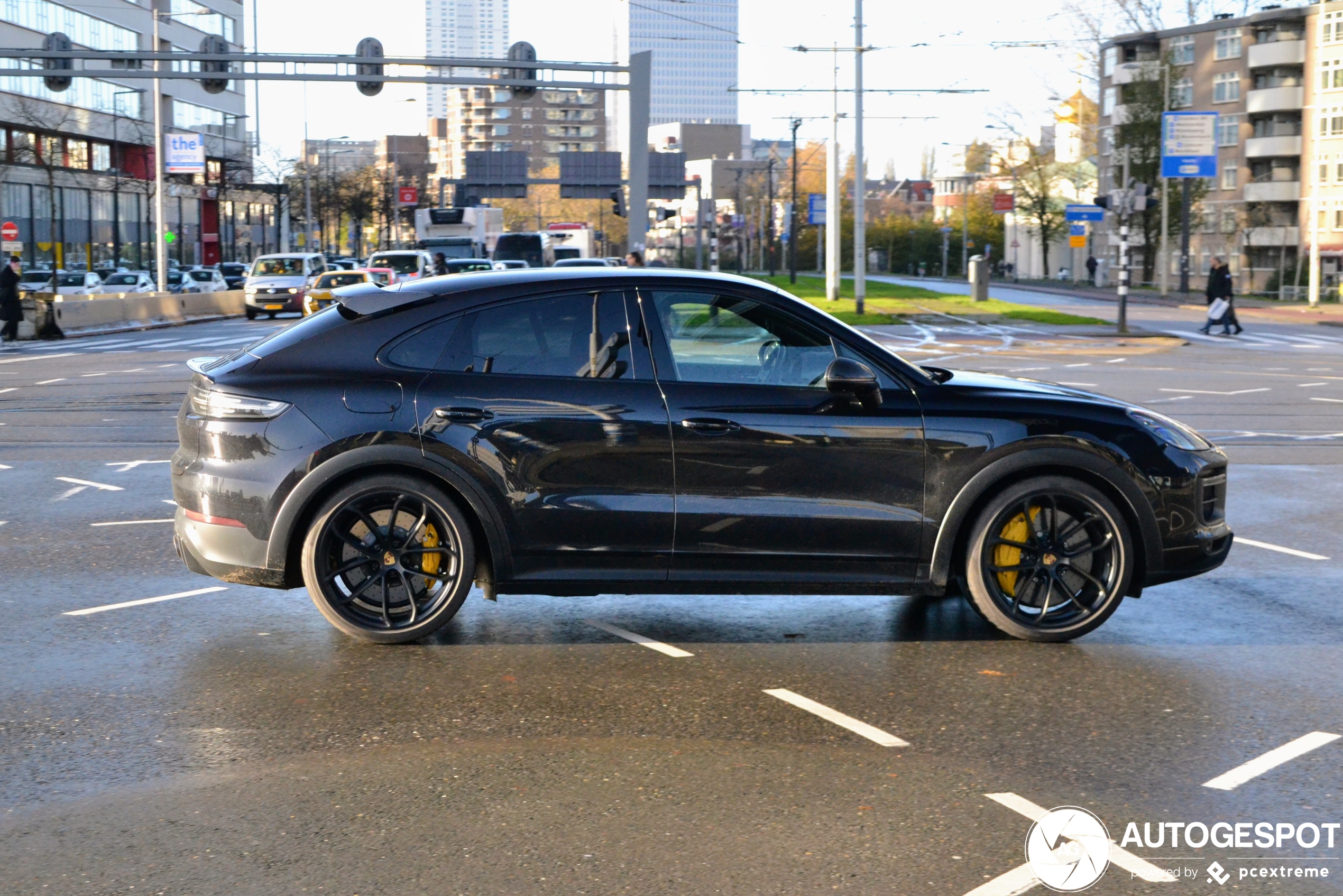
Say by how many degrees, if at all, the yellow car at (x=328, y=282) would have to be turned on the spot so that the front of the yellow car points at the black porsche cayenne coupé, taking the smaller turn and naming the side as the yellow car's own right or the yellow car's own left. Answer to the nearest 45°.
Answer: approximately 45° to the yellow car's own left

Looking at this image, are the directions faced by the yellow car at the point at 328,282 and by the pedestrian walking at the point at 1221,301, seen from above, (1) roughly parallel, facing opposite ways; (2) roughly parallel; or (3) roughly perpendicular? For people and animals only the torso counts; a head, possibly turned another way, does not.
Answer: roughly perpendicular

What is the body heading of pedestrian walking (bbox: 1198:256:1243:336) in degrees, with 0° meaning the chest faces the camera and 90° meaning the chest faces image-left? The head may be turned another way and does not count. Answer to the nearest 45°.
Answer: approximately 90°

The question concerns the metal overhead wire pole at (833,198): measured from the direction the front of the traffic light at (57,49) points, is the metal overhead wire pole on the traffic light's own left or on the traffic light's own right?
on the traffic light's own right

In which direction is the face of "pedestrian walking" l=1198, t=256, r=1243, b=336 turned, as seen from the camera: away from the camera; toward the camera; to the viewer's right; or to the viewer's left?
to the viewer's left

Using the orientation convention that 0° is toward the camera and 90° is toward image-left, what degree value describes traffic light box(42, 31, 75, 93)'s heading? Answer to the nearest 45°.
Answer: approximately 180°

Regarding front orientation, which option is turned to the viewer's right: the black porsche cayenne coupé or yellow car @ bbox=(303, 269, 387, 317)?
the black porsche cayenne coupé

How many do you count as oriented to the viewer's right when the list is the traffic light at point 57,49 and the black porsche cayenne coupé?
1

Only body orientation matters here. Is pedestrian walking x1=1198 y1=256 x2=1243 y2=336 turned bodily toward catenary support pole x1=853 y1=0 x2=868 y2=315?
yes

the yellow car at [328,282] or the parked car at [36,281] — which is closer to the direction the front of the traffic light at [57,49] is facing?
the parked car

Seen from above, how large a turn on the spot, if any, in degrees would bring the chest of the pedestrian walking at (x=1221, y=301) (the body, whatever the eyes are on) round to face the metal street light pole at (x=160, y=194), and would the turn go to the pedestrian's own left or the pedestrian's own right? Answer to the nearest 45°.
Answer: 0° — they already face it

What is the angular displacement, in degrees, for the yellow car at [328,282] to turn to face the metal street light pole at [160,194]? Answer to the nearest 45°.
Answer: approximately 90° to its right

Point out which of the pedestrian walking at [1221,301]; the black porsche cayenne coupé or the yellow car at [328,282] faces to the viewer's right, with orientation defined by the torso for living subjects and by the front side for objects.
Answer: the black porsche cayenne coupé

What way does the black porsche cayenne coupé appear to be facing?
to the viewer's right
